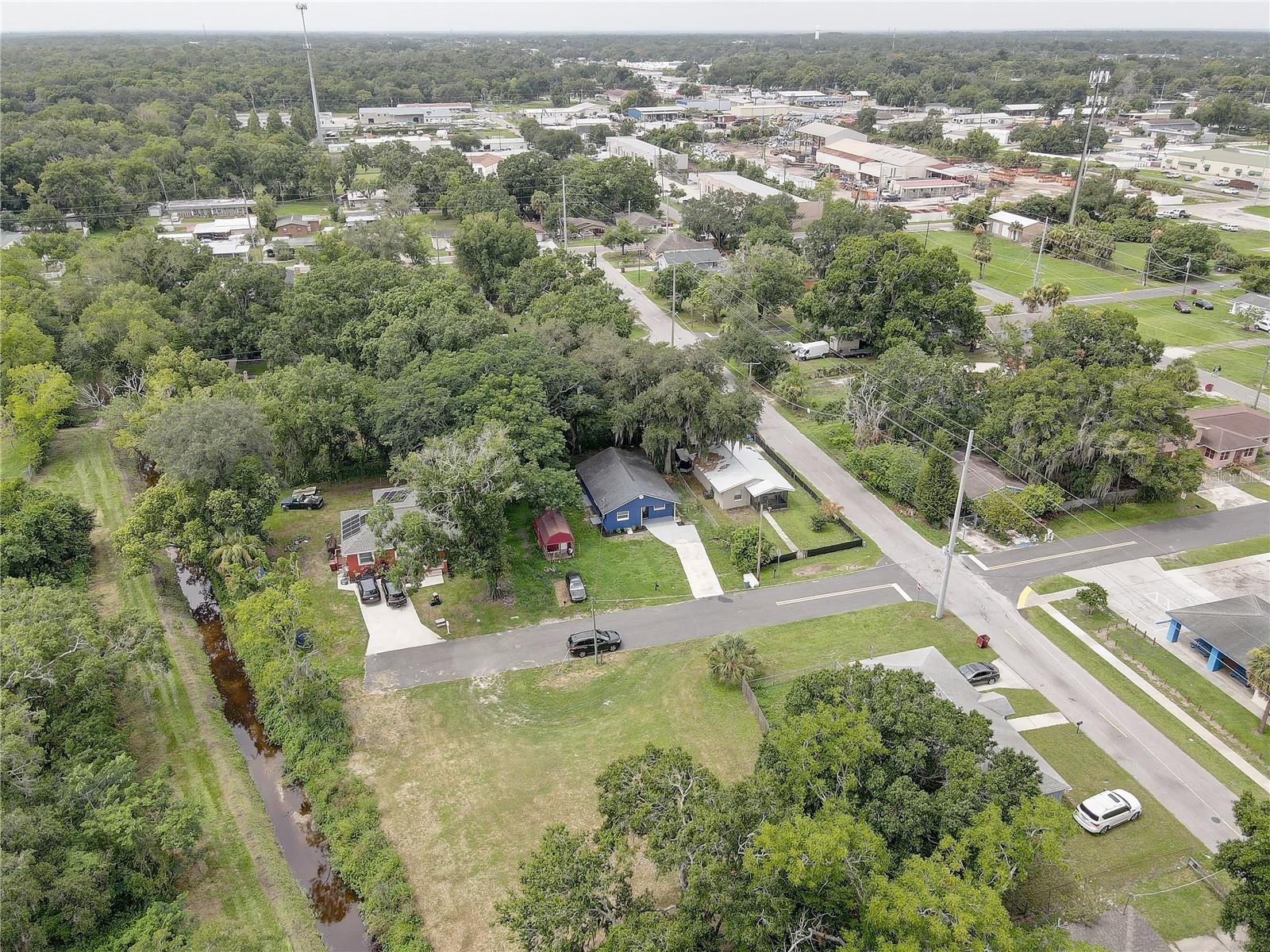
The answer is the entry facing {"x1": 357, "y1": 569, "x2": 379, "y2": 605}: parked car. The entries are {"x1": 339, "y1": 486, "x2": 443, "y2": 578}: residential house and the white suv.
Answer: the residential house

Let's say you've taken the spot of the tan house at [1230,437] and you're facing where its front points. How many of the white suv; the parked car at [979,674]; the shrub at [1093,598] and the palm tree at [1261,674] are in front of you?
4

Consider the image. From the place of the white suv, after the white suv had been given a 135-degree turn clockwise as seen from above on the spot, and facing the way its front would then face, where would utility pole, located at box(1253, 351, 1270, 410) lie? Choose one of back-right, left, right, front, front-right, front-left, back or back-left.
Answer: back

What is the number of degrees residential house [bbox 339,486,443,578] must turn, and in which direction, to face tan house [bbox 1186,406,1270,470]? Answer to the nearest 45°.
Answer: approximately 90° to its left

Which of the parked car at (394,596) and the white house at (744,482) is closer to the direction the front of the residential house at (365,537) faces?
the parked car

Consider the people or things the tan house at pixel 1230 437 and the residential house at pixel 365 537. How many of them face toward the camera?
2

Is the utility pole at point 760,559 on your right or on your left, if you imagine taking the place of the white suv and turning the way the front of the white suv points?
on your left

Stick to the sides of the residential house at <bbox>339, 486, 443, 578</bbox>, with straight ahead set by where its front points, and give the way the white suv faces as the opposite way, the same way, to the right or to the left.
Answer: to the left

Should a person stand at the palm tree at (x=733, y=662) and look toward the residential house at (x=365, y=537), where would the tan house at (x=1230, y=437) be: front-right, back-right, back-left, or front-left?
back-right

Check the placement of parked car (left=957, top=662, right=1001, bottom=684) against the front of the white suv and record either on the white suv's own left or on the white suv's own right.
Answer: on the white suv's own left

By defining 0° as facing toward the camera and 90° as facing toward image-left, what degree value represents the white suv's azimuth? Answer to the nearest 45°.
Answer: approximately 225°

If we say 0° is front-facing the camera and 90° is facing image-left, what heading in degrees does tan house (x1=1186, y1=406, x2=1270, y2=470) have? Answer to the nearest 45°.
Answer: approximately 0°

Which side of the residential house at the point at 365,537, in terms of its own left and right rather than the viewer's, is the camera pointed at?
front

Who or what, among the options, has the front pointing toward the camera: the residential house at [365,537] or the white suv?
the residential house

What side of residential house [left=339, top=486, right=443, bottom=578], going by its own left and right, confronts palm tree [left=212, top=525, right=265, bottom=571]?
right

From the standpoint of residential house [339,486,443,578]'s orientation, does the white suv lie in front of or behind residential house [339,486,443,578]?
in front

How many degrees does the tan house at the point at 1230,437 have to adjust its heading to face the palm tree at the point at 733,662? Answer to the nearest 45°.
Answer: approximately 90° to its right
